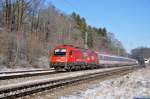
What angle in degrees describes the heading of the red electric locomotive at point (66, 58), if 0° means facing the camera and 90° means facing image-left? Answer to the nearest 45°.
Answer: approximately 45°
